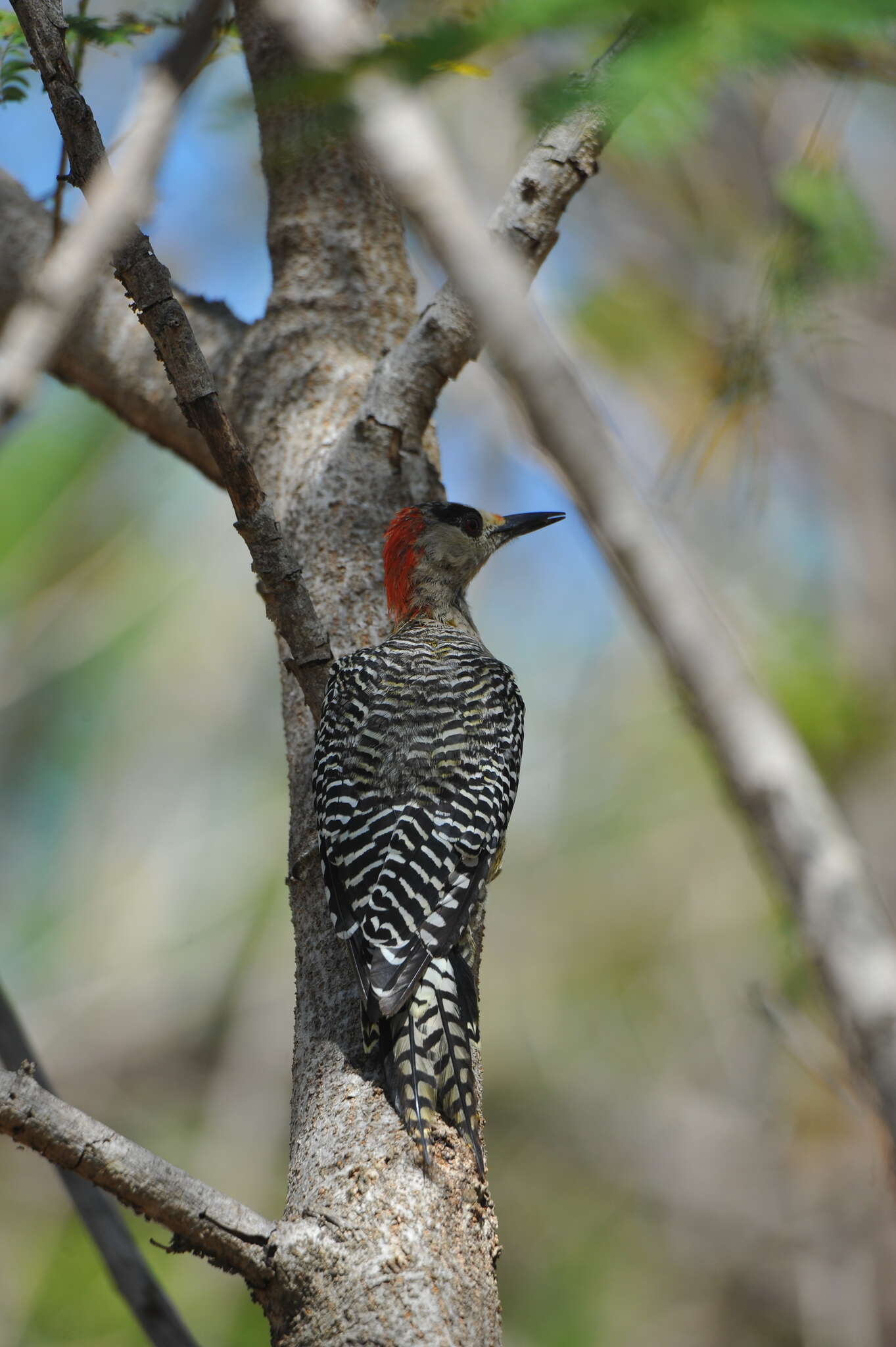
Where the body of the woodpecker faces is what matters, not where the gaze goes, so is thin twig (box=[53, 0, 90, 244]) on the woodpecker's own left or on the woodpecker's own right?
on the woodpecker's own left

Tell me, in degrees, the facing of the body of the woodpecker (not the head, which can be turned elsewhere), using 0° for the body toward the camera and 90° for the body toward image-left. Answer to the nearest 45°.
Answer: approximately 180°
